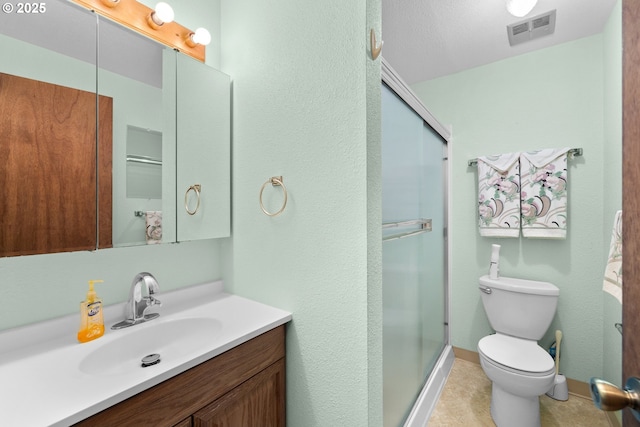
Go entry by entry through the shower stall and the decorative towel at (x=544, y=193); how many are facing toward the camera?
1

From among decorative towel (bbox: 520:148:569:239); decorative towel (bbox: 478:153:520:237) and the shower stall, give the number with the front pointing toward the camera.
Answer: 2

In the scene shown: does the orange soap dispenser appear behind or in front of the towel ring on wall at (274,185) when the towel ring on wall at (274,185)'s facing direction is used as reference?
in front

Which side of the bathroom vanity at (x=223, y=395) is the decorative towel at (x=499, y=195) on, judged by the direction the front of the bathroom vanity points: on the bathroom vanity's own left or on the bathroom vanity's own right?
on the bathroom vanity's own left

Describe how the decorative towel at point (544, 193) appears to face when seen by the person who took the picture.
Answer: facing the viewer

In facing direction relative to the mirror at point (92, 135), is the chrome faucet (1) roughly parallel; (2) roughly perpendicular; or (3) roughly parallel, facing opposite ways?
roughly parallel
